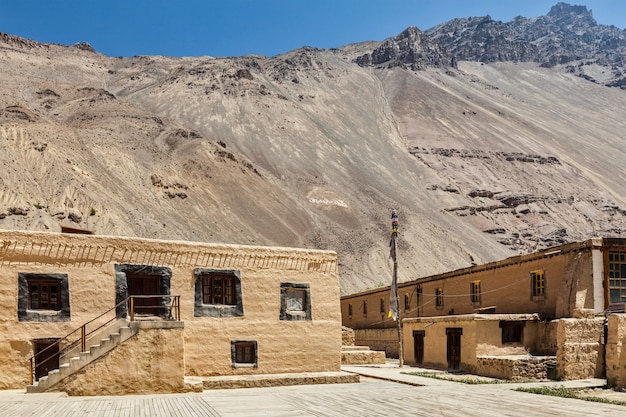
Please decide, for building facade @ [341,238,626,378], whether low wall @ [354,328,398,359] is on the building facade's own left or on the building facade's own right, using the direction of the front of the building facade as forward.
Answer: on the building facade's own right

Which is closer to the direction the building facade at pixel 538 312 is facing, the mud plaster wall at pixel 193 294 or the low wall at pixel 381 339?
the mud plaster wall

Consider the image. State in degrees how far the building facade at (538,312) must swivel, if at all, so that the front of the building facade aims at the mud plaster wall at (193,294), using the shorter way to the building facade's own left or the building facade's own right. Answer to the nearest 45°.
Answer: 0° — it already faces it
